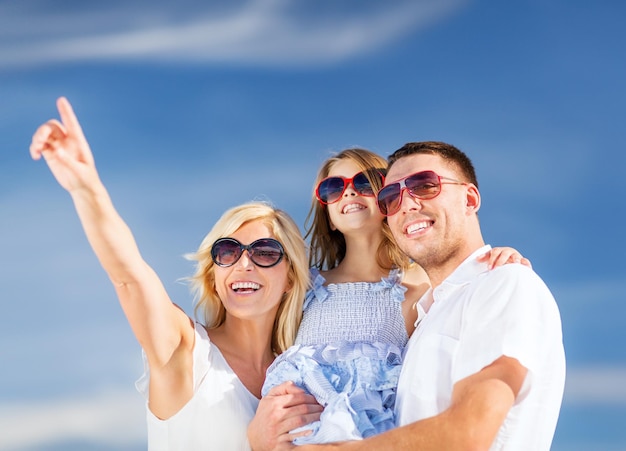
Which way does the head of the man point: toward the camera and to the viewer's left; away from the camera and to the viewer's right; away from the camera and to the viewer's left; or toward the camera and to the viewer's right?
toward the camera and to the viewer's left

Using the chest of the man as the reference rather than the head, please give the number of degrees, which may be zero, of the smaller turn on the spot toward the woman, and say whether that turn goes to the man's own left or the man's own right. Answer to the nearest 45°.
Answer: approximately 90° to the man's own right

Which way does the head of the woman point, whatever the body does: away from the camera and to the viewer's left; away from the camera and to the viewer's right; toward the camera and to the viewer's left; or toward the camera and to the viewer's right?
toward the camera and to the viewer's left

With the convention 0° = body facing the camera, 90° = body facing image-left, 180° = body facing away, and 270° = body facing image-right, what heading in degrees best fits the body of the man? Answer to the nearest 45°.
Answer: approximately 45°

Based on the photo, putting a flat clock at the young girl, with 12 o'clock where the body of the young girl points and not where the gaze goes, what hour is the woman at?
The woman is roughly at 2 o'clock from the young girl.
